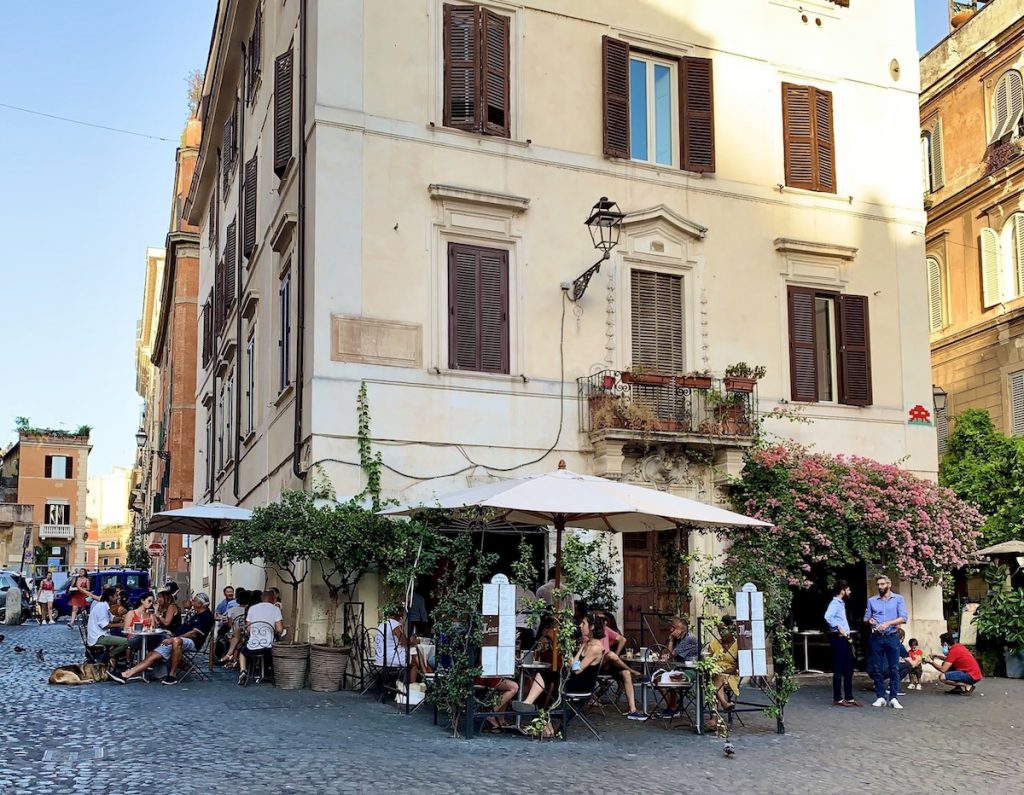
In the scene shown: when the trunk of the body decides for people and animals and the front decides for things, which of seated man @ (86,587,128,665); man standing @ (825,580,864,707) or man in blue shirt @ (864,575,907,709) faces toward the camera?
the man in blue shirt

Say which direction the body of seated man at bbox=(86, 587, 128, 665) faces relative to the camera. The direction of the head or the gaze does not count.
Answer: to the viewer's right

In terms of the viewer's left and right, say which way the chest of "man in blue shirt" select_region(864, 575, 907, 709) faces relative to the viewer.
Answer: facing the viewer

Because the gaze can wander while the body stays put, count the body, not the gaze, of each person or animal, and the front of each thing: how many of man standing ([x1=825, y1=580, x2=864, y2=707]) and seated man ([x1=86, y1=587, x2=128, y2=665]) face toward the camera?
0

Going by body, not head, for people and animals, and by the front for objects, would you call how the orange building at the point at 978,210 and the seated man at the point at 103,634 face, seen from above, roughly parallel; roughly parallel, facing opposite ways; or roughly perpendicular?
roughly parallel, facing opposite ways

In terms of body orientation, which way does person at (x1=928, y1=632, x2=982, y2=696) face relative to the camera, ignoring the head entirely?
to the viewer's left

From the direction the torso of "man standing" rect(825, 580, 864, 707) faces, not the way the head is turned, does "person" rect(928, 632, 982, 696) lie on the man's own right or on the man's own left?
on the man's own left

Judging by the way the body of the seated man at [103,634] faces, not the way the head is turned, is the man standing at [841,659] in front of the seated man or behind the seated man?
in front

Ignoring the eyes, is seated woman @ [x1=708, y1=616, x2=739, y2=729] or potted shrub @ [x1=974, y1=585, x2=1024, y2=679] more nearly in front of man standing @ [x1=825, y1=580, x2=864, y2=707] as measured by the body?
the potted shrub

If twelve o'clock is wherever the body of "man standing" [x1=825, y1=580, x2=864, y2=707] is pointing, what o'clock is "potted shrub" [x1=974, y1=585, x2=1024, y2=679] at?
The potted shrub is roughly at 10 o'clock from the man standing.

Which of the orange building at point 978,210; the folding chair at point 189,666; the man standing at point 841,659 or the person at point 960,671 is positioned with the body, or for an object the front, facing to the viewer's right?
the man standing

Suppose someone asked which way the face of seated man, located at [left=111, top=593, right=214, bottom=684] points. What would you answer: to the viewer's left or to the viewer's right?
to the viewer's left

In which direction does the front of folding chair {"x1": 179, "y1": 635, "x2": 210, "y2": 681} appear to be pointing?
to the viewer's left

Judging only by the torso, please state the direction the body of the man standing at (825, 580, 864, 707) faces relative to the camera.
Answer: to the viewer's right

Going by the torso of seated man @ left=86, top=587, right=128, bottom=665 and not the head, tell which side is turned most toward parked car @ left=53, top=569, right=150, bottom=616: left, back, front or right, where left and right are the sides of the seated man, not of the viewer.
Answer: left
